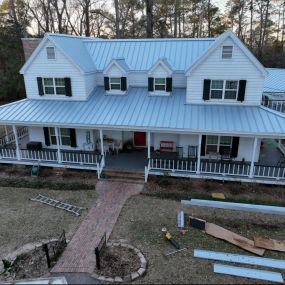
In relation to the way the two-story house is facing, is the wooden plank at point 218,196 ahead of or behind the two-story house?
ahead

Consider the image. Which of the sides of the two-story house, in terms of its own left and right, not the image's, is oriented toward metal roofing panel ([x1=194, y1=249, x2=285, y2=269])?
front

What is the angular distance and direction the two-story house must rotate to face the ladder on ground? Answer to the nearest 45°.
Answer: approximately 45° to its right

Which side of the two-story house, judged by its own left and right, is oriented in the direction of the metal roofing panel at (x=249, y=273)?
front

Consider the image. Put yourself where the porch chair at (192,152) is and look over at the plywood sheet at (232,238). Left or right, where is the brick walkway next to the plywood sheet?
right

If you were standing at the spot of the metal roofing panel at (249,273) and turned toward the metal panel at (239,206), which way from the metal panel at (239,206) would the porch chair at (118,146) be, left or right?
left

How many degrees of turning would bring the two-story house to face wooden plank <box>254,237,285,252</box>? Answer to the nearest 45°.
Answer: approximately 45° to its left

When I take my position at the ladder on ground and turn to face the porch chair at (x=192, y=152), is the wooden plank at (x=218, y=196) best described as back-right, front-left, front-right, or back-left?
front-right

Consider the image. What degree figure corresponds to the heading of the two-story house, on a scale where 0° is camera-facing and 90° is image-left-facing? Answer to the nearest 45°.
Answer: approximately 0°

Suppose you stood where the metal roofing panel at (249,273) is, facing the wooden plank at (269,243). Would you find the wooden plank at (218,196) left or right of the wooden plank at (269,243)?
left
